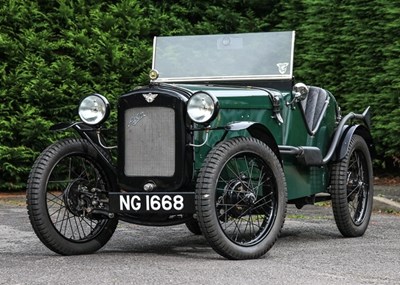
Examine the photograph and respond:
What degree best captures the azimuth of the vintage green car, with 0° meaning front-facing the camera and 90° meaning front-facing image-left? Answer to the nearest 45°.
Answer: approximately 45°
